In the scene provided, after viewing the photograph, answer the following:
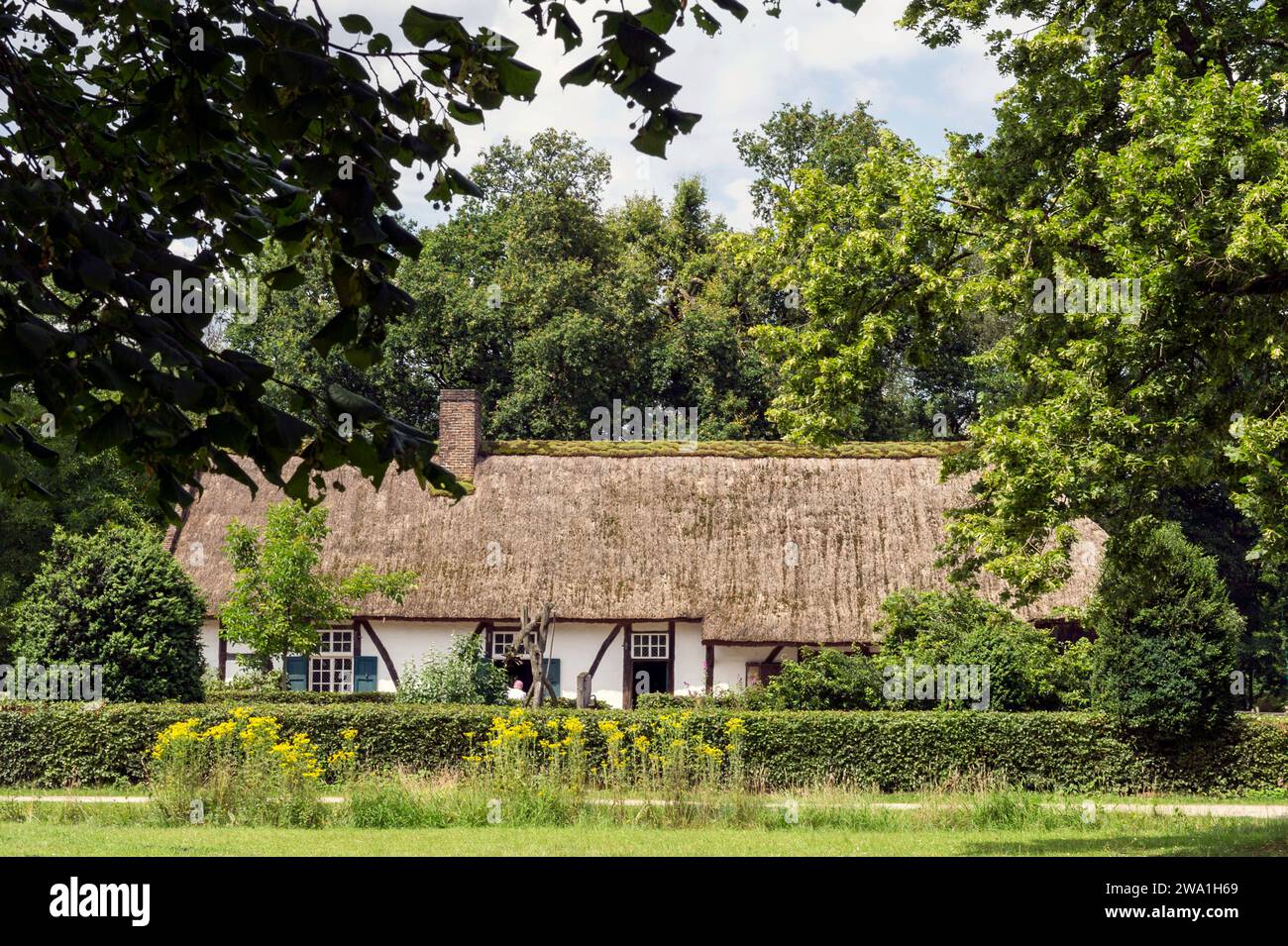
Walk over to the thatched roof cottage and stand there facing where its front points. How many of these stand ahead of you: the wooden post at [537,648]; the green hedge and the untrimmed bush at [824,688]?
3

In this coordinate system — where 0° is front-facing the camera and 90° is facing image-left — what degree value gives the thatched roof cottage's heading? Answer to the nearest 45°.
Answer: approximately 0°

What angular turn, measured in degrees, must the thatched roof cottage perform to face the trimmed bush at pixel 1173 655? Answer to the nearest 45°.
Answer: approximately 45° to its left

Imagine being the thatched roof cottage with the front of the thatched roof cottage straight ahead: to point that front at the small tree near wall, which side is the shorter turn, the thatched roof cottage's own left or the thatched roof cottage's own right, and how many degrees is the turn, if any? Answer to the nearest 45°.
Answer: approximately 45° to the thatched roof cottage's own right

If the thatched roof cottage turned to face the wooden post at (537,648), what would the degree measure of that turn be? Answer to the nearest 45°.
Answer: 0° — it already faces it

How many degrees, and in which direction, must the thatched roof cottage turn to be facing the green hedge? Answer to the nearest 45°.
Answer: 0° — it already faces it

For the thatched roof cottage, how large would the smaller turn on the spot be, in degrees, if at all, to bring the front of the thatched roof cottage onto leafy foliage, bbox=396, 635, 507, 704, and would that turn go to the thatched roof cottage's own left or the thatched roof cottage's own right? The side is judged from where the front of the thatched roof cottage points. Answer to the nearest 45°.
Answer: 0° — it already faces it
